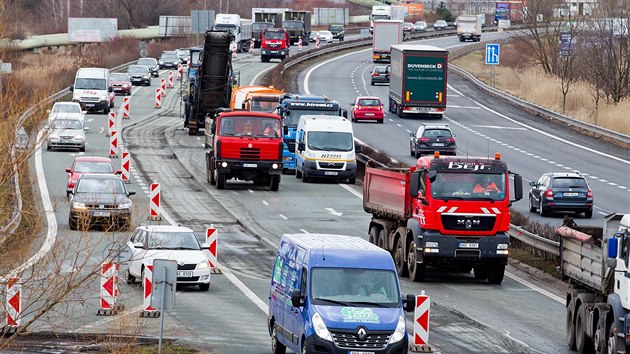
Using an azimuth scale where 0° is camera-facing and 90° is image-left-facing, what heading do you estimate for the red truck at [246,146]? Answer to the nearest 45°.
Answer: approximately 0°

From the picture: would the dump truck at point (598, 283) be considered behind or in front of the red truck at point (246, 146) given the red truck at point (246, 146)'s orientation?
in front

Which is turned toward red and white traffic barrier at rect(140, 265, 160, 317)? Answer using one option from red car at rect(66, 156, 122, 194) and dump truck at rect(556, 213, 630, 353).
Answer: the red car

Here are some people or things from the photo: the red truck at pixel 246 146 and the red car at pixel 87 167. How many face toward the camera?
2

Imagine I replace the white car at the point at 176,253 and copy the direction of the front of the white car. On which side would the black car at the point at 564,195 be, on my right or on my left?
on my left

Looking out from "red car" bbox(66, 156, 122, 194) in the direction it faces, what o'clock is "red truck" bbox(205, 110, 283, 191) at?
The red truck is roughly at 8 o'clock from the red car.

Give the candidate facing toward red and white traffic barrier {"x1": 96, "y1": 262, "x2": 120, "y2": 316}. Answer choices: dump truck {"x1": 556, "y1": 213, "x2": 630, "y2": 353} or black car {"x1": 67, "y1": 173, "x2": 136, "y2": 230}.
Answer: the black car

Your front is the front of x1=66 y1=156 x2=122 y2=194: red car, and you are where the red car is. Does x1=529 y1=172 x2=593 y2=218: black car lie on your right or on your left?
on your left

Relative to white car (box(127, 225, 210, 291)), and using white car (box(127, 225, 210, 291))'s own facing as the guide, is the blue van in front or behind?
in front

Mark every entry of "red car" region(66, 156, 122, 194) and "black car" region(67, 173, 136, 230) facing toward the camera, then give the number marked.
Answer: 2

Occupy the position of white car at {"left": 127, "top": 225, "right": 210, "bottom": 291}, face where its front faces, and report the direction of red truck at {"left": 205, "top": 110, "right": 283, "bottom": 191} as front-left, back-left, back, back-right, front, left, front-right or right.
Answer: back-left

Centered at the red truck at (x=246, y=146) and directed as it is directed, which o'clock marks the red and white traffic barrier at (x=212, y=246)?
The red and white traffic barrier is roughly at 12 o'clock from the red truck.
